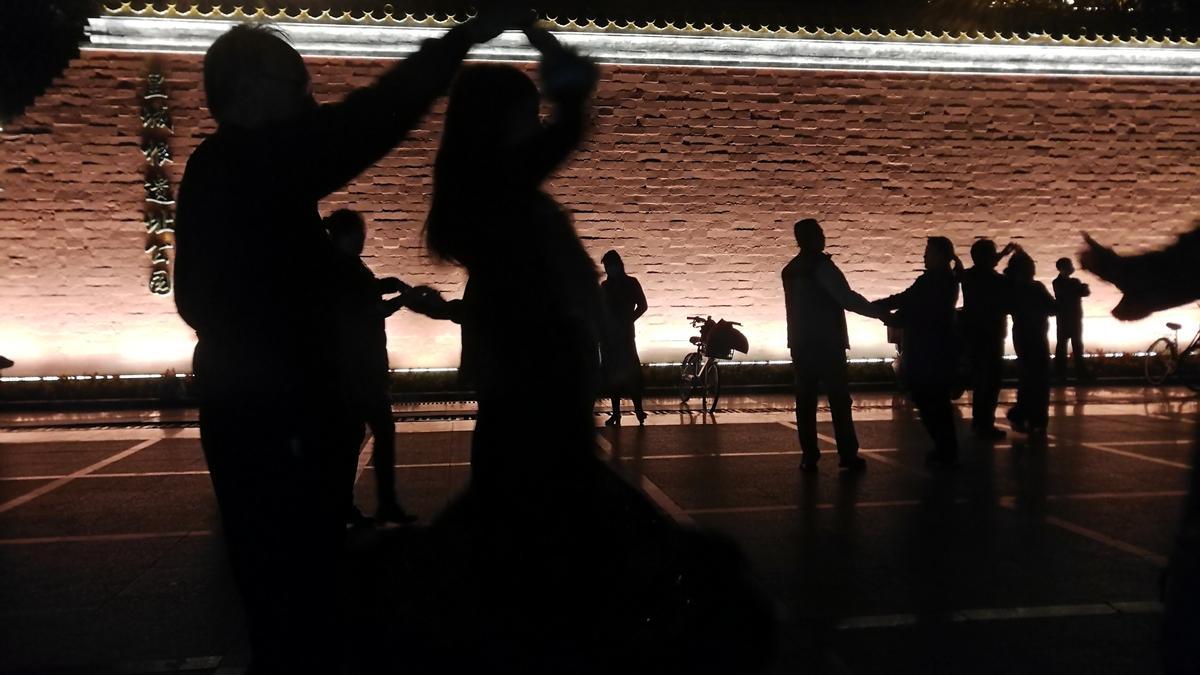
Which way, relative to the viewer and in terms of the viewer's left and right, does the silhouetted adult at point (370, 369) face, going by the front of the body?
facing to the right of the viewer

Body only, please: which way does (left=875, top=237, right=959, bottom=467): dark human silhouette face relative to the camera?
to the viewer's left

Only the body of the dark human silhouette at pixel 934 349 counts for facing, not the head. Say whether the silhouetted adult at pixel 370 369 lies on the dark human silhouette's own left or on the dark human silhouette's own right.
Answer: on the dark human silhouette's own left
